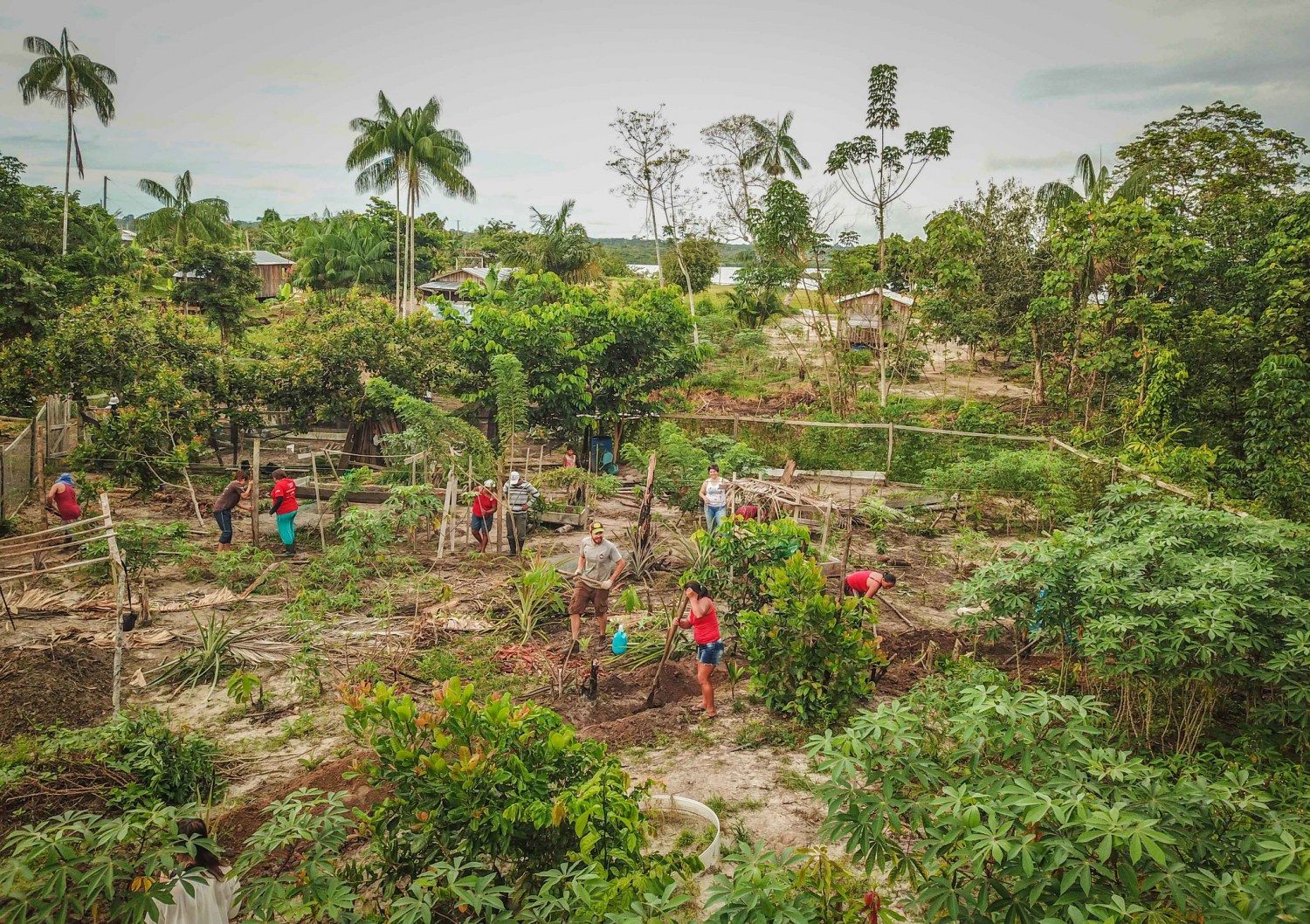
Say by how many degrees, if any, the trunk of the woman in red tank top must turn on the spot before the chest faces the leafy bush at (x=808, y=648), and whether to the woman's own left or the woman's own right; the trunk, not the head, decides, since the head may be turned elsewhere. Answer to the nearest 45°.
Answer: approximately 180°

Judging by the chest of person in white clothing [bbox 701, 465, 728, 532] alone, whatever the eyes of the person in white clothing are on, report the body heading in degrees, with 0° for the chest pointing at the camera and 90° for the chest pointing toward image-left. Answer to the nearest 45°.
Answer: approximately 0°

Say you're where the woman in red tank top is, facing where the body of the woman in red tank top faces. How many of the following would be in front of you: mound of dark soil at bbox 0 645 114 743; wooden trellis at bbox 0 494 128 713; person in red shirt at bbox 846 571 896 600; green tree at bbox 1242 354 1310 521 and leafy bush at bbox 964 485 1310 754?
2

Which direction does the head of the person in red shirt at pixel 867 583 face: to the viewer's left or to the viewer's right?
to the viewer's right

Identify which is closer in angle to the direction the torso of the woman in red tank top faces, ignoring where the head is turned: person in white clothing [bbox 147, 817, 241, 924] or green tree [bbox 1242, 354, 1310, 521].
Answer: the person in white clothing

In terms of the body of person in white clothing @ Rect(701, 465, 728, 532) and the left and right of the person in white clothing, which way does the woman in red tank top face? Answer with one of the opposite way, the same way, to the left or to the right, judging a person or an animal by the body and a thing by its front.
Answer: to the right

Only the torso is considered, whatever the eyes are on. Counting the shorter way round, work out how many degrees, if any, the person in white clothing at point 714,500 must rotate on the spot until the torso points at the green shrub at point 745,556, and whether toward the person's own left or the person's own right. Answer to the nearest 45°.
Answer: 0° — they already face it

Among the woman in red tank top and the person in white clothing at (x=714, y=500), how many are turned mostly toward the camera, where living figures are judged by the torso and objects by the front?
1

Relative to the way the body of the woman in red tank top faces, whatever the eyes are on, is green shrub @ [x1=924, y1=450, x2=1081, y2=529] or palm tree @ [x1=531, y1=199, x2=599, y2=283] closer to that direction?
the palm tree

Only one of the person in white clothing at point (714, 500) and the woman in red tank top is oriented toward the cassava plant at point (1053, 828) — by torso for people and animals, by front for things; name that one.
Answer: the person in white clothing

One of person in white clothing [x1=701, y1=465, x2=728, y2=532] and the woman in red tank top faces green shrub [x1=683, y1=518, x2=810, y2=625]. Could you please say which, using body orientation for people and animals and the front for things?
the person in white clothing

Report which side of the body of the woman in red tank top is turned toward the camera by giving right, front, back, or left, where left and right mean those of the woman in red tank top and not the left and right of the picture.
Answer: left

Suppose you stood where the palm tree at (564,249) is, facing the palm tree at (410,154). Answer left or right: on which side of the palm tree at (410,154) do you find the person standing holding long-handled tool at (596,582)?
left
